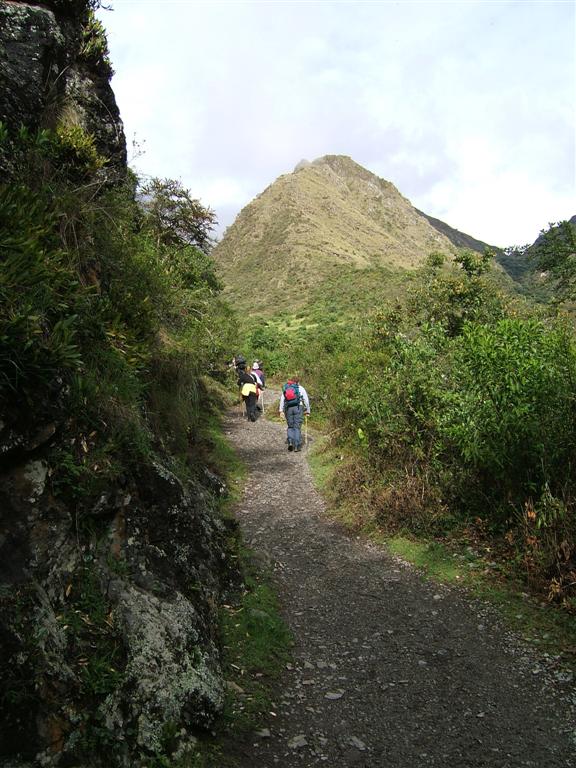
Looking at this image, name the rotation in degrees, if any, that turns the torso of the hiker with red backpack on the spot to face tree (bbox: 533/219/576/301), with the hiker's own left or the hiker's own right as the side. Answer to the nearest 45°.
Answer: approximately 45° to the hiker's own right

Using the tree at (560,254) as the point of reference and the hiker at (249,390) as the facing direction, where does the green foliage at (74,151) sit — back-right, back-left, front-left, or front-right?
front-left

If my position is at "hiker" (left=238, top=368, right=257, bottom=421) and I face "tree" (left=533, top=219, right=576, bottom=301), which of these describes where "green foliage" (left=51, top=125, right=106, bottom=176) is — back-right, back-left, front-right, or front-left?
back-right

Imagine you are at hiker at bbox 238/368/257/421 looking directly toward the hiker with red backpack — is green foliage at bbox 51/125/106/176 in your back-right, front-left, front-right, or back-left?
front-right

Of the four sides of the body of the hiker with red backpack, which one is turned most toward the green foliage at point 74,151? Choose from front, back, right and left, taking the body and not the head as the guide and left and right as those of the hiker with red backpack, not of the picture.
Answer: back

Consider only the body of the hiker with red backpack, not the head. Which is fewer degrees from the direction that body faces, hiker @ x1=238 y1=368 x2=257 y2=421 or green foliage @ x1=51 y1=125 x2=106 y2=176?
the hiker

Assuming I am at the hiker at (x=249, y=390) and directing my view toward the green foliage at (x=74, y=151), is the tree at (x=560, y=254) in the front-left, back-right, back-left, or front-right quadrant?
back-left

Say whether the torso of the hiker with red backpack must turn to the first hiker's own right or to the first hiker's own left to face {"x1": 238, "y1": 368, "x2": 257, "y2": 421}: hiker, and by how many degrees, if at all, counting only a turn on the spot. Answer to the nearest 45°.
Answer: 0° — they already face them

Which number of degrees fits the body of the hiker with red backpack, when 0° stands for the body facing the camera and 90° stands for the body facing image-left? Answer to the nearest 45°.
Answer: approximately 180°
